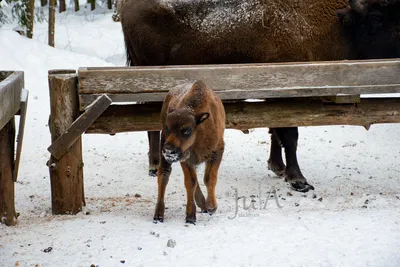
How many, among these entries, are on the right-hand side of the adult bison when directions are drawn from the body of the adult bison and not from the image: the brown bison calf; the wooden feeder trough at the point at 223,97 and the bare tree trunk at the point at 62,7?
2

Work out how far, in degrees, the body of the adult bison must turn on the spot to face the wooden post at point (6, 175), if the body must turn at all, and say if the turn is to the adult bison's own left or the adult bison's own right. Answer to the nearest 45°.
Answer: approximately 135° to the adult bison's own right

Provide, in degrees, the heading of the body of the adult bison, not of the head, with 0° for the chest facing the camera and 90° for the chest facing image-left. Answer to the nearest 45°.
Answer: approximately 270°

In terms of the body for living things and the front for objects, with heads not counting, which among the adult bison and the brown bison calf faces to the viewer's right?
the adult bison

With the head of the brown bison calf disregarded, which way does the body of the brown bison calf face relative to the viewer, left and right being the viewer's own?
facing the viewer and to the left of the viewer

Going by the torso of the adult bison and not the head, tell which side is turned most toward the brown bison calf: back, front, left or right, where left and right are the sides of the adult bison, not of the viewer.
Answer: right

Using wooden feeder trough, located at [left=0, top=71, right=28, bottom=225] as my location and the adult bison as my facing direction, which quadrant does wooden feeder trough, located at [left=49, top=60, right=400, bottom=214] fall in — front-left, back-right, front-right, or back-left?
front-right

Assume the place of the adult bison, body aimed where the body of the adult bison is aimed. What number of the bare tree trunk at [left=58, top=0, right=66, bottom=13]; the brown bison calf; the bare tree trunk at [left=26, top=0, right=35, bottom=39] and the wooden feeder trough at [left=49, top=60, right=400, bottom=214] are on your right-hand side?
2

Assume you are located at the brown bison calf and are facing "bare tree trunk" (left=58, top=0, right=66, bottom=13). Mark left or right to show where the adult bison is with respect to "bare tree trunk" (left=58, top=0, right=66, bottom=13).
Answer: right

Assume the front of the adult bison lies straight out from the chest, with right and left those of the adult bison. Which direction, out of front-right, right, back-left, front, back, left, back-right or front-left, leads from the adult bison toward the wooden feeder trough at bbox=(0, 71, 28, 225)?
back-right

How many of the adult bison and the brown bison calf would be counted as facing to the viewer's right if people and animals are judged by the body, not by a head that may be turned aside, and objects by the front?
1
